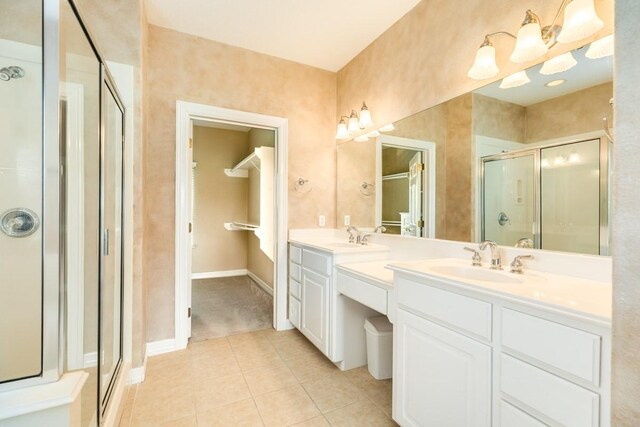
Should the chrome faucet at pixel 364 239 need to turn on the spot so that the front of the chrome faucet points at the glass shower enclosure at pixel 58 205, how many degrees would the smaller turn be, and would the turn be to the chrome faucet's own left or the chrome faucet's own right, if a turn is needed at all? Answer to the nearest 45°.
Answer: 0° — it already faces it

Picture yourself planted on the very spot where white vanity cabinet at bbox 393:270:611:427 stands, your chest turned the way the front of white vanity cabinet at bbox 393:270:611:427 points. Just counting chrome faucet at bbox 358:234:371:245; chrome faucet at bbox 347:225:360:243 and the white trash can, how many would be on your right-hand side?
3

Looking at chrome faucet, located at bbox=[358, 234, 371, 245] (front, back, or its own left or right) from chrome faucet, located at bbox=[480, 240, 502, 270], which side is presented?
left

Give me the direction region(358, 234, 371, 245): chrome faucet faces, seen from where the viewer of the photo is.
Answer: facing the viewer and to the left of the viewer

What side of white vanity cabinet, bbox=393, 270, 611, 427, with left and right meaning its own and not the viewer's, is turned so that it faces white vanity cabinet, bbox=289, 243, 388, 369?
right

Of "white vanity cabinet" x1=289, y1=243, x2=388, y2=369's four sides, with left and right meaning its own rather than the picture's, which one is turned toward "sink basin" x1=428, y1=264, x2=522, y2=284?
left

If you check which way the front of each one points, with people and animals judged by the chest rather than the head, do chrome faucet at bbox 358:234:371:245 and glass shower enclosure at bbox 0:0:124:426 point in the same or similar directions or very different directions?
very different directions

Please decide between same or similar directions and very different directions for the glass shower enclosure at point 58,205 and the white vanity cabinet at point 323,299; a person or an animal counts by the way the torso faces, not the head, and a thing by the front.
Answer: very different directions

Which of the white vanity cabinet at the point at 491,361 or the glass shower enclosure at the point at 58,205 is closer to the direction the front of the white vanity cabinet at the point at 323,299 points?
the glass shower enclosure

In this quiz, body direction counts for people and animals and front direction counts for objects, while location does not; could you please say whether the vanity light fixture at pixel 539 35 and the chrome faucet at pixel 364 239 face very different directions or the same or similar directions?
same or similar directions

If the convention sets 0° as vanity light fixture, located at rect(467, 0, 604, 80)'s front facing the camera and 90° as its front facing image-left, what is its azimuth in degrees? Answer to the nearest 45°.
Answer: approximately 45°

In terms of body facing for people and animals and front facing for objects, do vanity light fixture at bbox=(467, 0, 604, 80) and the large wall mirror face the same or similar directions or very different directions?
same or similar directions

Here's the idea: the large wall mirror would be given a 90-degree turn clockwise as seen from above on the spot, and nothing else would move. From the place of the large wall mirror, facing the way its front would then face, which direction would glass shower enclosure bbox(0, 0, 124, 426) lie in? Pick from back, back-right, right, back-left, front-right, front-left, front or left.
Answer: left

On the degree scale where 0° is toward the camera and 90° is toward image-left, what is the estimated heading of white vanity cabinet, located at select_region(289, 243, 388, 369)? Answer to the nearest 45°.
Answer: approximately 45°

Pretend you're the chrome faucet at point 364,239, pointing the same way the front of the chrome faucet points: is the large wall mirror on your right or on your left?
on your left

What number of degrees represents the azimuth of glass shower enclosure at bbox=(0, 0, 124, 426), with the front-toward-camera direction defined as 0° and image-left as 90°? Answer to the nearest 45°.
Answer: approximately 270°

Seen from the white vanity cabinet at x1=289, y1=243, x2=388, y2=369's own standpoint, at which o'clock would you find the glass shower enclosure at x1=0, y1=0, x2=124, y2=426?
The glass shower enclosure is roughly at 12 o'clock from the white vanity cabinet.
